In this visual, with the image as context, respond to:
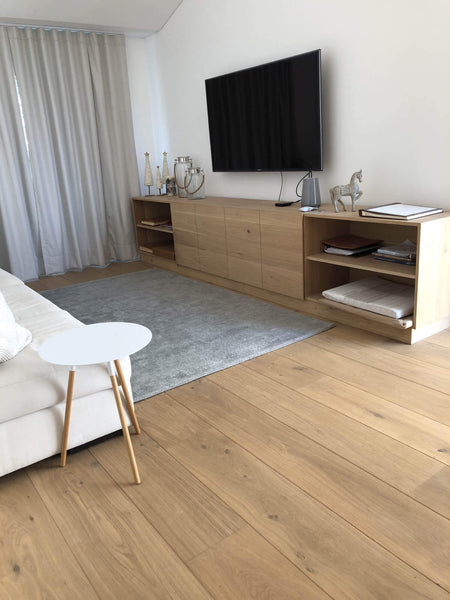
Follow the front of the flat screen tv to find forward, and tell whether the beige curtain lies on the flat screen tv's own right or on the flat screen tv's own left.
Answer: on the flat screen tv's own right

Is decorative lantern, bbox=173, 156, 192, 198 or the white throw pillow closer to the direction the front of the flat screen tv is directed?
the white throw pillow

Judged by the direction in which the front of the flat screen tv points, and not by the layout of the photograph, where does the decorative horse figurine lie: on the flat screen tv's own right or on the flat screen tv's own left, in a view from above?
on the flat screen tv's own left

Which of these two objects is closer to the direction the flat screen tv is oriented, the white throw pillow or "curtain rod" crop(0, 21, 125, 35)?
the white throw pillow

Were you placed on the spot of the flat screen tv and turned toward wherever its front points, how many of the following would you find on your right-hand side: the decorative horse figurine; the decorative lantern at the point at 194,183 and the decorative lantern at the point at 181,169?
2

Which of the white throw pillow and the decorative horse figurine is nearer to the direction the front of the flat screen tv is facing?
the white throw pillow

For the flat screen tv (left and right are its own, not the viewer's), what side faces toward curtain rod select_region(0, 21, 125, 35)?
right

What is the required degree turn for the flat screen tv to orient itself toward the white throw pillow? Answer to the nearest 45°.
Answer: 0° — it already faces it

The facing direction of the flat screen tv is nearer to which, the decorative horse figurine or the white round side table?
the white round side table

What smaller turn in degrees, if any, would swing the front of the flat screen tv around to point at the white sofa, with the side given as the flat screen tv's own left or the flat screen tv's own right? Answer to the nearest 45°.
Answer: approximately 45° to the flat screen tv's own left

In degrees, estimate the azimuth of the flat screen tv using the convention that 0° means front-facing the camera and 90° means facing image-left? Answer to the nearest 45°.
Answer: approximately 45°

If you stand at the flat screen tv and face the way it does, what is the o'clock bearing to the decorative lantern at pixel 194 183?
The decorative lantern is roughly at 3 o'clock from the flat screen tv.
